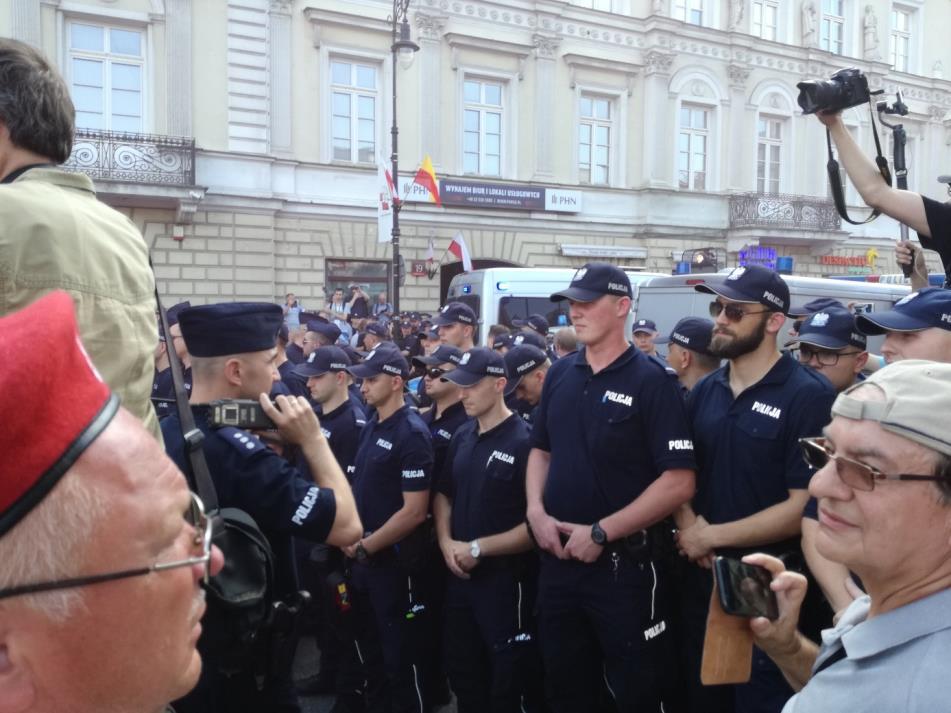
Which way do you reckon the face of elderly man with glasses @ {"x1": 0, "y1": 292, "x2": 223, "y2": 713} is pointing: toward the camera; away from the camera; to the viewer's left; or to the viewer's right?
to the viewer's right

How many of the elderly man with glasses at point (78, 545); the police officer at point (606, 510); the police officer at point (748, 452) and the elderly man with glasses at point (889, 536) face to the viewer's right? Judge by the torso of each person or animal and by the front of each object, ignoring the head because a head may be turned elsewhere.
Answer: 1

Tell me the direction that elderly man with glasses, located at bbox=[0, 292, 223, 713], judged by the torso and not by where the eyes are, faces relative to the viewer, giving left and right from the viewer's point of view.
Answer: facing to the right of the viewer

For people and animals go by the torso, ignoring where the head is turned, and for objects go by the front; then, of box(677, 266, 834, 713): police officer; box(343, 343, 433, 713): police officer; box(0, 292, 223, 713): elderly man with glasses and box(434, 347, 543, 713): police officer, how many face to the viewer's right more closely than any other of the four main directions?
1

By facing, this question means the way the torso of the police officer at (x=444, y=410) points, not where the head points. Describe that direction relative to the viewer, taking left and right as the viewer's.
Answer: facing the viewer and to the left of the viewer

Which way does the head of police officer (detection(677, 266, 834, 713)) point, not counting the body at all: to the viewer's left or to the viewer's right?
to the viewer's left

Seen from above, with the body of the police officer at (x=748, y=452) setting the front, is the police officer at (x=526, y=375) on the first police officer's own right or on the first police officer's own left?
on the first police officer's own right

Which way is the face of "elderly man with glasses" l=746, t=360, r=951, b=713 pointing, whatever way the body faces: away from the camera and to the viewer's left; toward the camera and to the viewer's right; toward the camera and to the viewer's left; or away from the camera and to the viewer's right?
toward the camera and to the viewer's left

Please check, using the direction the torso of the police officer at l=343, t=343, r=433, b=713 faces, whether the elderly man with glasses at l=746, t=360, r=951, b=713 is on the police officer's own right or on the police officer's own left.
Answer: on the police officer's own left
